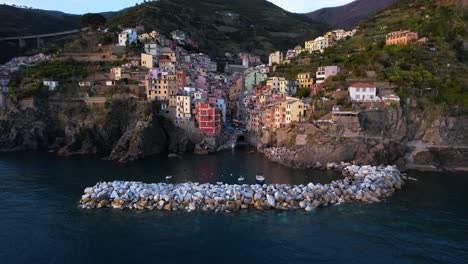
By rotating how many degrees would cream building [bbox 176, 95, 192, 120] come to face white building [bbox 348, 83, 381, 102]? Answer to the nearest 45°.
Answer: approximately 45° to its left

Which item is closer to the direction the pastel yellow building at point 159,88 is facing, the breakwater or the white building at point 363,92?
the breakwater

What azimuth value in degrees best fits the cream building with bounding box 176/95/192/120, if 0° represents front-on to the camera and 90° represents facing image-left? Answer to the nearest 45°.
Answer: approximately 0°

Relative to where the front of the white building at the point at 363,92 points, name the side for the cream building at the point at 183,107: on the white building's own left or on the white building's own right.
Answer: on the white building's own right

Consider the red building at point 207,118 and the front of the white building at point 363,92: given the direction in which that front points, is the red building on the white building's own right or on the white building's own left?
on the white building's own right

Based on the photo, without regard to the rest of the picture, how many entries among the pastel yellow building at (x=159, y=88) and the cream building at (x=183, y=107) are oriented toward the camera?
2

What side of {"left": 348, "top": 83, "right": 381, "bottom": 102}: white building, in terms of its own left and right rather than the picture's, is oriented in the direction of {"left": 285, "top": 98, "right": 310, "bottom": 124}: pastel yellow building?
right
